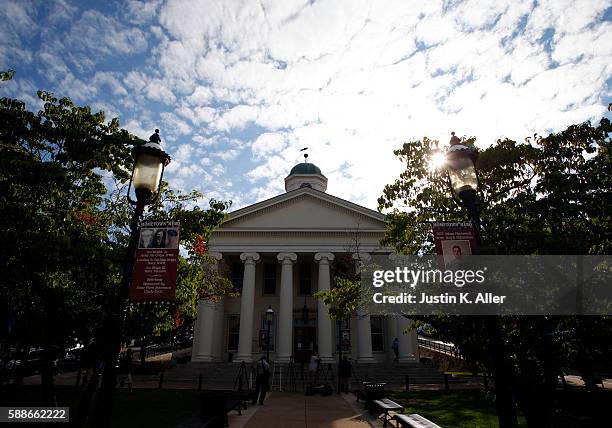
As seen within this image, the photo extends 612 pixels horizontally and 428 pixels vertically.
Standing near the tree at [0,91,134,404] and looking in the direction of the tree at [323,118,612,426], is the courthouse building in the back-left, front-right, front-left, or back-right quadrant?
front-left

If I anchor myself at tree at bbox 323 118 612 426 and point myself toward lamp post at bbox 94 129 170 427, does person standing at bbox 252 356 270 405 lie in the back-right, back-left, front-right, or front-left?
front-right

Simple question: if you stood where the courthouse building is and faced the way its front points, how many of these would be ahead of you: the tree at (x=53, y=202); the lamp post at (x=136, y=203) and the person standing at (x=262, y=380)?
3

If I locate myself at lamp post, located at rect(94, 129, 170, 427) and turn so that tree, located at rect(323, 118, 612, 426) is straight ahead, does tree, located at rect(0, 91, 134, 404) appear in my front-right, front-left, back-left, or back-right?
back-left

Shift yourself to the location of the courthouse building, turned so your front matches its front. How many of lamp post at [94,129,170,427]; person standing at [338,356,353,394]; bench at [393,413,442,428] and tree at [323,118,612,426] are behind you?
0

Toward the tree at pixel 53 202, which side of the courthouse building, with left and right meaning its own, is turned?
front

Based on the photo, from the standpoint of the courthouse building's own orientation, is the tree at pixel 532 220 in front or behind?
in front

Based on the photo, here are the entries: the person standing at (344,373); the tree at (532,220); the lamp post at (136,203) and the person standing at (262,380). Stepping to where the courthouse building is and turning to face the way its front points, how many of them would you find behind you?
0

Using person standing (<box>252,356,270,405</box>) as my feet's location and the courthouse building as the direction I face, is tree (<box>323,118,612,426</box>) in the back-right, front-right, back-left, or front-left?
back-right

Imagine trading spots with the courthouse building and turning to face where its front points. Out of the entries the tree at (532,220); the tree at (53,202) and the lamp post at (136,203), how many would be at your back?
0

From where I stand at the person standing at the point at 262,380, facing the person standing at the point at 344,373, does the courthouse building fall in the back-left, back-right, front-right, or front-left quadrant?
front-left

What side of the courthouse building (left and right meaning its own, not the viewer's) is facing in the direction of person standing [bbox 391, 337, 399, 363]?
left

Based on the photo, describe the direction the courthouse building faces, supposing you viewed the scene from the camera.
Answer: facing the viewer

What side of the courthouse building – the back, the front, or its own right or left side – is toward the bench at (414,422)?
front

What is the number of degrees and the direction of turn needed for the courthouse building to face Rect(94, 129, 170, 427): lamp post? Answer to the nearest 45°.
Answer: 0° — it already faces it

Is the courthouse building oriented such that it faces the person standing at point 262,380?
yes
